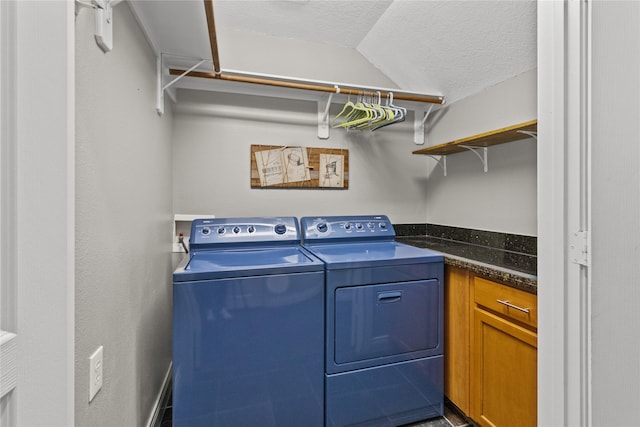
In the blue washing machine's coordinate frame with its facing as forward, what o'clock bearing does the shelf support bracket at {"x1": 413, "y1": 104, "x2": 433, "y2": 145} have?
The shelf support bracket is roughly at 8 o'clock from the blue washing machine.

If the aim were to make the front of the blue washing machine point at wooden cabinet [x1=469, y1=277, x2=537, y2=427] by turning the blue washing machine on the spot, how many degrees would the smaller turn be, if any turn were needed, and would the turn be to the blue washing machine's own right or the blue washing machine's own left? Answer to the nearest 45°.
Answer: approximately 90° to the blue washing machine's own left

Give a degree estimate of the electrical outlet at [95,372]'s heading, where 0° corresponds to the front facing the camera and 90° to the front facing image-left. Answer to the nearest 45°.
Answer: approximately 315°

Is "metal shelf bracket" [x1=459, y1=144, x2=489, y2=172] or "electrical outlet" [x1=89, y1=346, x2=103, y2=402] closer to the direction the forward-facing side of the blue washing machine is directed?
the electrical outlet

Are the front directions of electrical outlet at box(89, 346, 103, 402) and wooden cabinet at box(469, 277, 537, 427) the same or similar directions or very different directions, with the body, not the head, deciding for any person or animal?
very different directions

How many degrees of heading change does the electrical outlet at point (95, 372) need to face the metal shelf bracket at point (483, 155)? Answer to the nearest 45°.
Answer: approximately 45° to its left

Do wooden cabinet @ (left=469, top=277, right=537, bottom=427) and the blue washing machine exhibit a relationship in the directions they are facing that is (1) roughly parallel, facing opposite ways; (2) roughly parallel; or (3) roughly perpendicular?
roughly perpendicular

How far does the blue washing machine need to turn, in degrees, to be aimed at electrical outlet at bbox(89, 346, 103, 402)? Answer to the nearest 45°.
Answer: approximately 45° to its right

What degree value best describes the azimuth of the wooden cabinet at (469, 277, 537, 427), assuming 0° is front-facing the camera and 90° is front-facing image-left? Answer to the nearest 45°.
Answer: approximately 45°
